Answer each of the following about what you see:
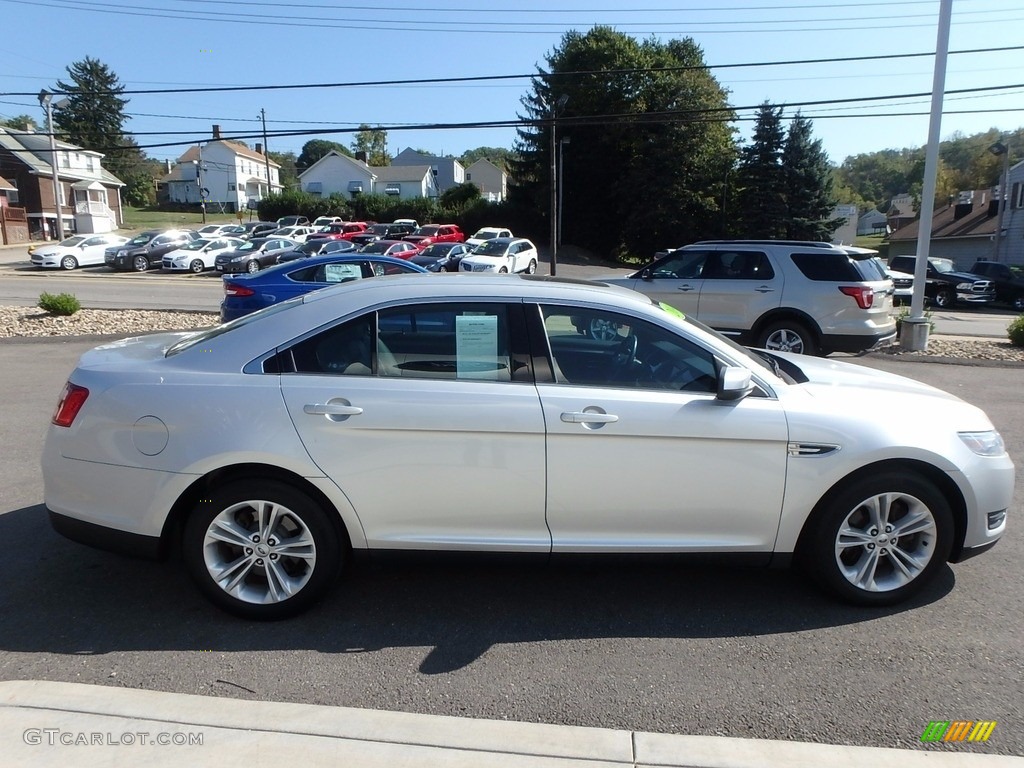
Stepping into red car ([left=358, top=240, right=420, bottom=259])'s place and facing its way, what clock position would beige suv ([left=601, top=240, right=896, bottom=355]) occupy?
The beige suv is roughly at 10 o'clock from the red car.

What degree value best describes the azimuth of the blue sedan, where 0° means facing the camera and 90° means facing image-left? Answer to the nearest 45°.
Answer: approximately 270°

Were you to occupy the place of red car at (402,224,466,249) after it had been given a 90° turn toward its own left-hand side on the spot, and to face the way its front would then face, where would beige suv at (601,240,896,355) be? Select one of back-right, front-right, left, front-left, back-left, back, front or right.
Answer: front-right

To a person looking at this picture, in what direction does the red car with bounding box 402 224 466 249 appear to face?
facing the viewer and to the left of the viewer

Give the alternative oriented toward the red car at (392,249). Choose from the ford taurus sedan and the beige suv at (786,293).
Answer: the beige suv

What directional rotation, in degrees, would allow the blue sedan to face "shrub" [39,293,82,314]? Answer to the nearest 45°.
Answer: approximately 135° to its left

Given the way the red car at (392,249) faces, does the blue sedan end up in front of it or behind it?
in front

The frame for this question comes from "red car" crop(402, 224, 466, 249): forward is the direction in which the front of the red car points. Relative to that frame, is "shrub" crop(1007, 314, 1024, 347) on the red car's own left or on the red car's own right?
on the red car's own left

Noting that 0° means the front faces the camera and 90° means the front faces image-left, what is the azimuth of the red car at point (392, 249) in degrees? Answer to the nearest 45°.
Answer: approximately 45°

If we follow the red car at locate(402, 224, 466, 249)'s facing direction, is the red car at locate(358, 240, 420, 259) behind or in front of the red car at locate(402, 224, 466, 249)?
in front

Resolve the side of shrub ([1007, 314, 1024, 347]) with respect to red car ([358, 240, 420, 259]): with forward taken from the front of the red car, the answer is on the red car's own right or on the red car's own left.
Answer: on the red car's own left

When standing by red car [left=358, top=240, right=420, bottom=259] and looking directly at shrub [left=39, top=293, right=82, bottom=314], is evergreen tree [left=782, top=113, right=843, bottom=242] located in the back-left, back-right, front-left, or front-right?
back-left

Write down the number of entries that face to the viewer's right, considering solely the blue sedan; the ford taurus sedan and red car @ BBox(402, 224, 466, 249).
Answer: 2

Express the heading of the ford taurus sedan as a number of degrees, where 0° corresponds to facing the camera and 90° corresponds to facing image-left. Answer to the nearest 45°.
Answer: approximately 270°

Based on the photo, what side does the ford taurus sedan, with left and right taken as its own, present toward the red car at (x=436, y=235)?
left
